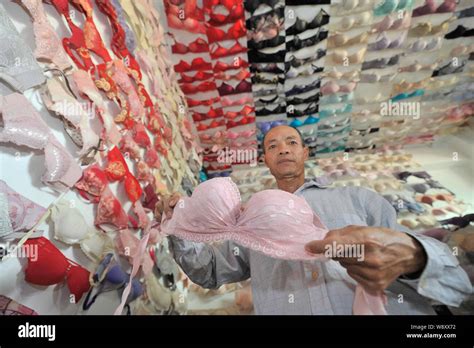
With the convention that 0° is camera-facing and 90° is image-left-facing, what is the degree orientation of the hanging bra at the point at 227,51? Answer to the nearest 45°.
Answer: approximately 0°

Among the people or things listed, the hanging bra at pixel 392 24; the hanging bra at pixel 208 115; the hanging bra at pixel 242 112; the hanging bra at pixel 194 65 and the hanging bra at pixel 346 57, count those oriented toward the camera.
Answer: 5

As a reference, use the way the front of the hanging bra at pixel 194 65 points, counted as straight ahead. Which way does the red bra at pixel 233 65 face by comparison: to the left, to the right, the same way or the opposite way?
the same way

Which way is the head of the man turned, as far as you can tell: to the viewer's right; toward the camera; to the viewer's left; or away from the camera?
toward the camera

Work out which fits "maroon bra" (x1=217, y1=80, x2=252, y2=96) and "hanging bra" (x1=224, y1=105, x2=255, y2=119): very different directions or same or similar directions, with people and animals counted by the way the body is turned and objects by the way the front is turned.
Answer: same or similar directions

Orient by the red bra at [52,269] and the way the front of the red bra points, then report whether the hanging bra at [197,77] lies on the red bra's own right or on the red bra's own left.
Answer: on the red bra's own left

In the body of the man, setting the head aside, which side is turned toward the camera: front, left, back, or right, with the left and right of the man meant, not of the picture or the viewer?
front

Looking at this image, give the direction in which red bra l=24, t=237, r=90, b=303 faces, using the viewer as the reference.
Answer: facing the viewer and to the right of the viewer

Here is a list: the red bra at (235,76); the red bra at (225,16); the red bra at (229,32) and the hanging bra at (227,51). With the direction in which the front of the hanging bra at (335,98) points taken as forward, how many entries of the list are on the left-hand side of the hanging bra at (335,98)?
0

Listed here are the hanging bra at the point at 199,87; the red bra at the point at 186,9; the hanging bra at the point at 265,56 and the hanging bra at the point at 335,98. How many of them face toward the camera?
4

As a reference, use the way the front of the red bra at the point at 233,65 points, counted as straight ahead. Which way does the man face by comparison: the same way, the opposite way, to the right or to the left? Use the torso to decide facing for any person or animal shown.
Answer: the same way

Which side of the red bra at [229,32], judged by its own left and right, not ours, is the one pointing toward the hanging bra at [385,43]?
left

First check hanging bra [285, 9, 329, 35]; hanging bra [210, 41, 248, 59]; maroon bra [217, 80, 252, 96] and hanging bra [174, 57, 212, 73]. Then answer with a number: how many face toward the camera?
4

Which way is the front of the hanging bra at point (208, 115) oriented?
toward the camera

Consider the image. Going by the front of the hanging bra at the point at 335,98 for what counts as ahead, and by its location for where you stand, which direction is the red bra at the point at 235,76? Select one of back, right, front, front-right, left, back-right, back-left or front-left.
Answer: front-right
